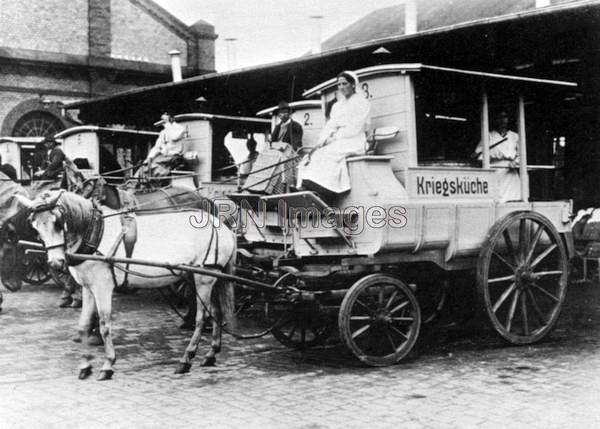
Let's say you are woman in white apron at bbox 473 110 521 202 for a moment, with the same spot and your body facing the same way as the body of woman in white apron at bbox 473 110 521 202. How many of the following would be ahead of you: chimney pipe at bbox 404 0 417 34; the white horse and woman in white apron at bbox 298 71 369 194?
2

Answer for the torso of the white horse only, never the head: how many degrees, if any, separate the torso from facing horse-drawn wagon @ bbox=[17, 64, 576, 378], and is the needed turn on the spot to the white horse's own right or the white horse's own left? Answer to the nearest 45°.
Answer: approximately 135° to the white horse's own left

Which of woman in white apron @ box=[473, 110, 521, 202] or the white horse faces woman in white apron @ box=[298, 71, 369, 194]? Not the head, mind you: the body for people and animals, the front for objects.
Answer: woman in white apron @ box=[473, 110, 521, 202]

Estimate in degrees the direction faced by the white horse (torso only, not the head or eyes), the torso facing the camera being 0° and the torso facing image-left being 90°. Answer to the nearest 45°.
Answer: approximately 45°

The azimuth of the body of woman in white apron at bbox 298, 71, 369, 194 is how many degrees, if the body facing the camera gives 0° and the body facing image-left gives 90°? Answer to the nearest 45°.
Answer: approximately 45°

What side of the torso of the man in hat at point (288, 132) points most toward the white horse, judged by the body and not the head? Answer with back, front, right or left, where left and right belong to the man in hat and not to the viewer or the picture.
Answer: front

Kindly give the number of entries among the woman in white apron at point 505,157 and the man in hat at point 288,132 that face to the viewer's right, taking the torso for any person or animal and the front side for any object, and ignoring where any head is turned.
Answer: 0

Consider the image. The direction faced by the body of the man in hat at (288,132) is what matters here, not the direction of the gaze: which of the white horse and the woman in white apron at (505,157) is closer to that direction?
the white horse

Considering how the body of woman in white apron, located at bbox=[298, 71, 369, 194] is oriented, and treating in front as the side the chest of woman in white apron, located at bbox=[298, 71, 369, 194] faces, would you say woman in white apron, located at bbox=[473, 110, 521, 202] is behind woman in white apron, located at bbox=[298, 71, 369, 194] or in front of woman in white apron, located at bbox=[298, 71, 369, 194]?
behind

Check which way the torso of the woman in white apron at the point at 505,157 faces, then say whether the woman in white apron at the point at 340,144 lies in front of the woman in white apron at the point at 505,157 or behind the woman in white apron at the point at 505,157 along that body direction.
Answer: in front
